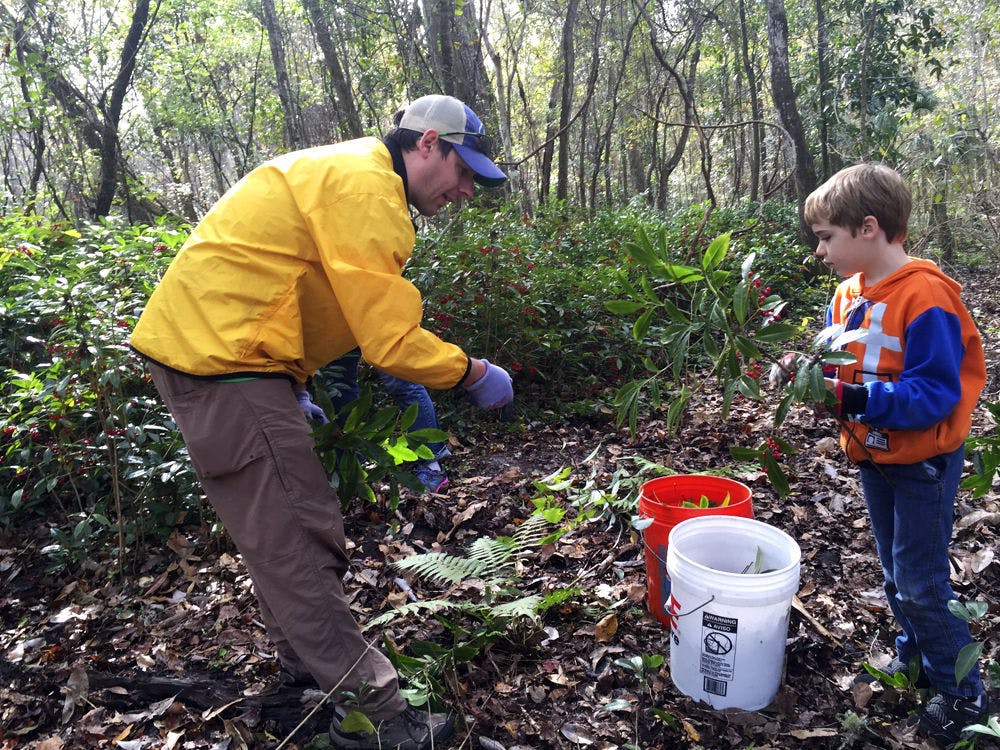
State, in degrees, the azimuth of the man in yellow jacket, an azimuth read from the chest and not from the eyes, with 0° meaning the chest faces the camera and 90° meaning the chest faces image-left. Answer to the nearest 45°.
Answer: approximately 270°

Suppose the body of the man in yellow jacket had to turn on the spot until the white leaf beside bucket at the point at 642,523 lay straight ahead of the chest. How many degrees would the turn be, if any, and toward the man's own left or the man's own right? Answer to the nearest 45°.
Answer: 0° — they already face it

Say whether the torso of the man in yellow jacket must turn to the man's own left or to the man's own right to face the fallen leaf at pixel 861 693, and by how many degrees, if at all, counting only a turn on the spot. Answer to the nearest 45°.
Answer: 0° — they already face it

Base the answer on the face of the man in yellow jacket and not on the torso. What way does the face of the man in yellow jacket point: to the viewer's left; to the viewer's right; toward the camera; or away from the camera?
to the viewer's right

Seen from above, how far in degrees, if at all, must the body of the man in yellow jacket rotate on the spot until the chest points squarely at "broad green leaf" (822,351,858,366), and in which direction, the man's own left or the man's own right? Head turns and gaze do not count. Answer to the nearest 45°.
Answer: approximately 45° to the man's own right
